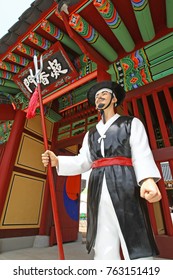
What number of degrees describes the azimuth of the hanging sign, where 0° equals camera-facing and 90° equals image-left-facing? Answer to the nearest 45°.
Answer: approximately 45°

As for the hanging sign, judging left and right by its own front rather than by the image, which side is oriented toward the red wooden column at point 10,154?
right
